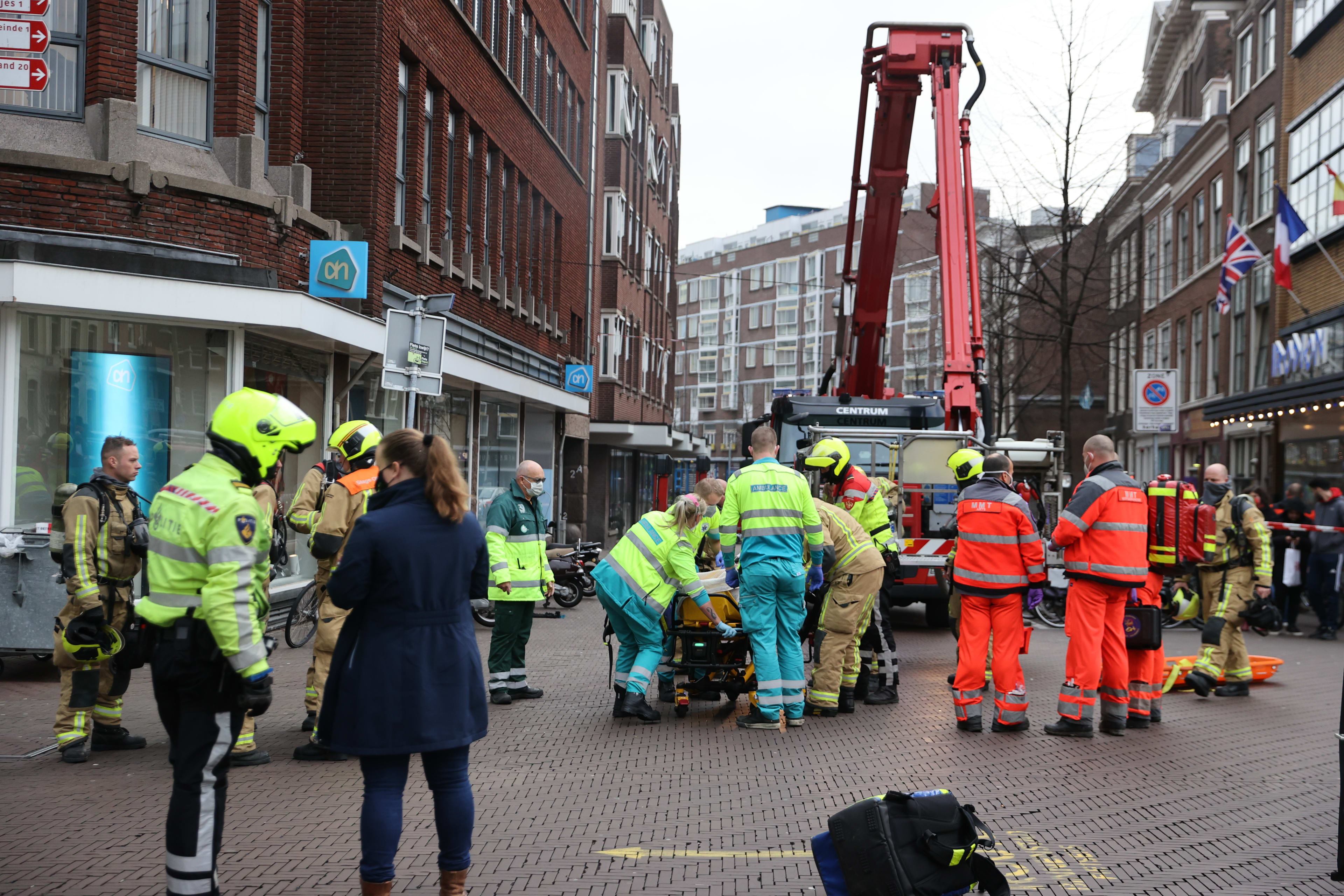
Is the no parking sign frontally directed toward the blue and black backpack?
yes

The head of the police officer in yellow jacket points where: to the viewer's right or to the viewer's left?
to the viewer's right

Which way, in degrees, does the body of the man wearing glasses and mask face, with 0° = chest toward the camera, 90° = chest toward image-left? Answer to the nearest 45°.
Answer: approximately 315°

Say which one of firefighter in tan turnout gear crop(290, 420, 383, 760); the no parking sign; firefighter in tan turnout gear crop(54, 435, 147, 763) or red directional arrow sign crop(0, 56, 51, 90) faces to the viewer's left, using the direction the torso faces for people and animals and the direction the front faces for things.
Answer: firefighter in tan turnout gear crop(290, 420, 383, 760)

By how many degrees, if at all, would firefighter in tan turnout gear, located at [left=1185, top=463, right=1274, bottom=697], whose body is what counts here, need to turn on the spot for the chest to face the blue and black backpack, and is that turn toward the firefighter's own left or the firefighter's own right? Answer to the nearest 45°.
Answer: approximately 45° to the firefighter's own left

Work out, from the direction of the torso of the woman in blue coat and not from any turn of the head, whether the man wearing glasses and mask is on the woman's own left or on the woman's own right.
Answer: on the woman's own right

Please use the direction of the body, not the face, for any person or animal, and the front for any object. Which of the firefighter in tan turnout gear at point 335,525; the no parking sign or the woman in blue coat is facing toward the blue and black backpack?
the no parking sign

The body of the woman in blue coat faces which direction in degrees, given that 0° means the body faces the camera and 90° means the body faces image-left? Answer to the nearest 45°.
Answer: approximately 135°
